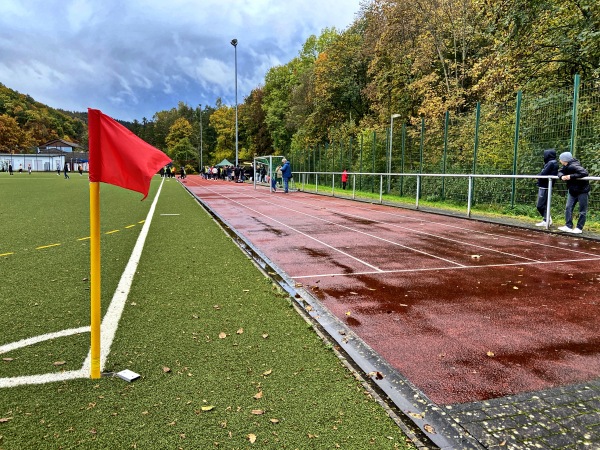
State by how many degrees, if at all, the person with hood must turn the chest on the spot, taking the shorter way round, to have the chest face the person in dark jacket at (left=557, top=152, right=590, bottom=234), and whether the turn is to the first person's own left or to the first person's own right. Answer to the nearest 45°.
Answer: approximately 135° to the first person's own left

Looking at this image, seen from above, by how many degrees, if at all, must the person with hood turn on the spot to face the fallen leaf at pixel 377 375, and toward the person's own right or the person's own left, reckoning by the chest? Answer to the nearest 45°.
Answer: approximately 90° to the person's own left

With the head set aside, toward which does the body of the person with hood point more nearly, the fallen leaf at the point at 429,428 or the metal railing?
the metal railing

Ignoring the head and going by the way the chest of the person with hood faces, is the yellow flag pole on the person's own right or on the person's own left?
on the person's own left

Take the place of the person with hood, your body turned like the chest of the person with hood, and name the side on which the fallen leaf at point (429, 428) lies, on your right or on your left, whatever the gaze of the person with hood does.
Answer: on your left

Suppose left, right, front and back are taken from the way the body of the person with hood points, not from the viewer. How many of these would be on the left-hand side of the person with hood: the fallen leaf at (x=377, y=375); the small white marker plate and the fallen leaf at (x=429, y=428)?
3

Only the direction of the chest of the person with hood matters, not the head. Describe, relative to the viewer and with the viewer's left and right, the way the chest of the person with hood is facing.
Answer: facing to the left of the viewer
